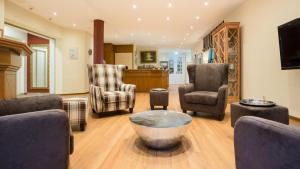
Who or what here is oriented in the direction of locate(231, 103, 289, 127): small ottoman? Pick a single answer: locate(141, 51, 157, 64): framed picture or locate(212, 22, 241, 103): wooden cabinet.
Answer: the framed picture

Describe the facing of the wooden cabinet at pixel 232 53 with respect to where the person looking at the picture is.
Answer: facing to the left of the viewer

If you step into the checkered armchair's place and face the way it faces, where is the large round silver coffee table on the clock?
The large round silver coffee table is roughly at 1 o'clock from the checkered armchair.

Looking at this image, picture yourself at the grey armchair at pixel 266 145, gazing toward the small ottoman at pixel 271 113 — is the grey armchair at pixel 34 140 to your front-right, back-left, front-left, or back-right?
back-left

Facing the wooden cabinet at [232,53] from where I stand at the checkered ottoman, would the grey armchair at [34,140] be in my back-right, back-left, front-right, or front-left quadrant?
back-right

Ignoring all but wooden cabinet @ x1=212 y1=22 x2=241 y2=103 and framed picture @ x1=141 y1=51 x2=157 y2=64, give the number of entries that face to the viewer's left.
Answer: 1

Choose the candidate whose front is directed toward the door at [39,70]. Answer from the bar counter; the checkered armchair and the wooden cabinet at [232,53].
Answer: the wooden cabinet

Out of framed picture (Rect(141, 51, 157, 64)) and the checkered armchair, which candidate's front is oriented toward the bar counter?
the framed picture

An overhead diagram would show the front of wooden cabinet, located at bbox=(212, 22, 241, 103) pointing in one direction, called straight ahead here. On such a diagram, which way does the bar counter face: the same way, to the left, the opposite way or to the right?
to the left

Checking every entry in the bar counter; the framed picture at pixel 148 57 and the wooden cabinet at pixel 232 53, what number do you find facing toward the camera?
2

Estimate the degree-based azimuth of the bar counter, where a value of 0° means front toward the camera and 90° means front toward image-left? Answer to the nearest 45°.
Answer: approximately 0°
